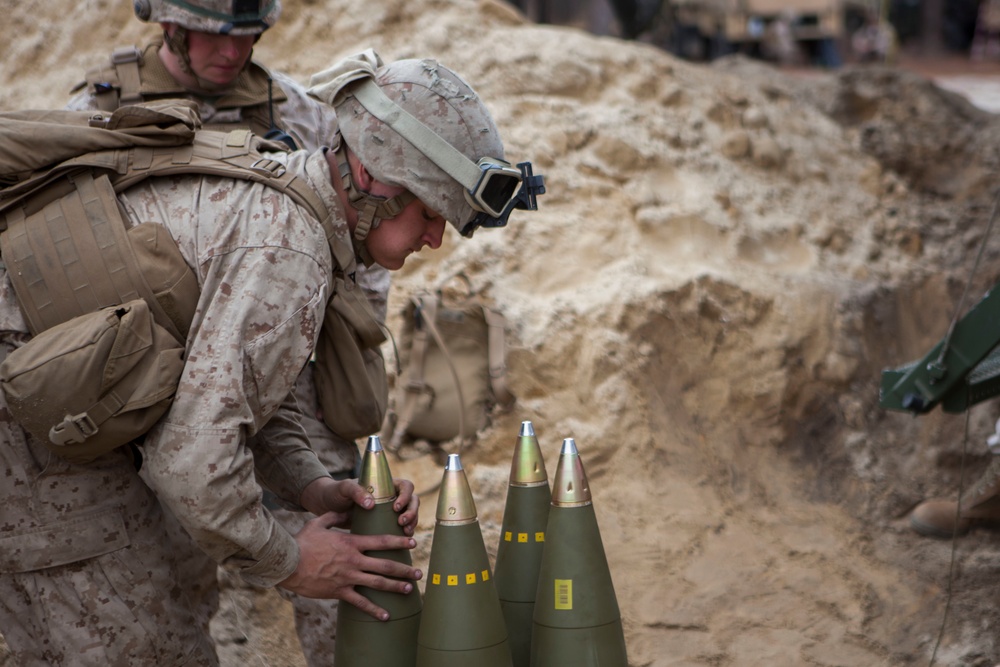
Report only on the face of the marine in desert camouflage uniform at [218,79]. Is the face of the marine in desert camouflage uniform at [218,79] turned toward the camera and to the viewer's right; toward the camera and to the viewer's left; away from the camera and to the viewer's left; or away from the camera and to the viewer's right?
toward the camera and to the viewer's right

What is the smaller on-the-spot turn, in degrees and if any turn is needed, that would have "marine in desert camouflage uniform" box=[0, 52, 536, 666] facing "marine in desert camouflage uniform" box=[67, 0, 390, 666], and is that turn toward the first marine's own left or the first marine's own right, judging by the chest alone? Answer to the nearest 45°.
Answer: approximately 90° to the first marine's own left

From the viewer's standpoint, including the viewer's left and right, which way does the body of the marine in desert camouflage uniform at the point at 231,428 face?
facing to the right of the viewer

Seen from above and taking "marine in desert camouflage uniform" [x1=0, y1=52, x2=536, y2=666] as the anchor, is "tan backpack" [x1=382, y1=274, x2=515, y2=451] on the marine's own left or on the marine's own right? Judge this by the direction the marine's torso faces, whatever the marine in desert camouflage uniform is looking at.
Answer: on the marine's own left
